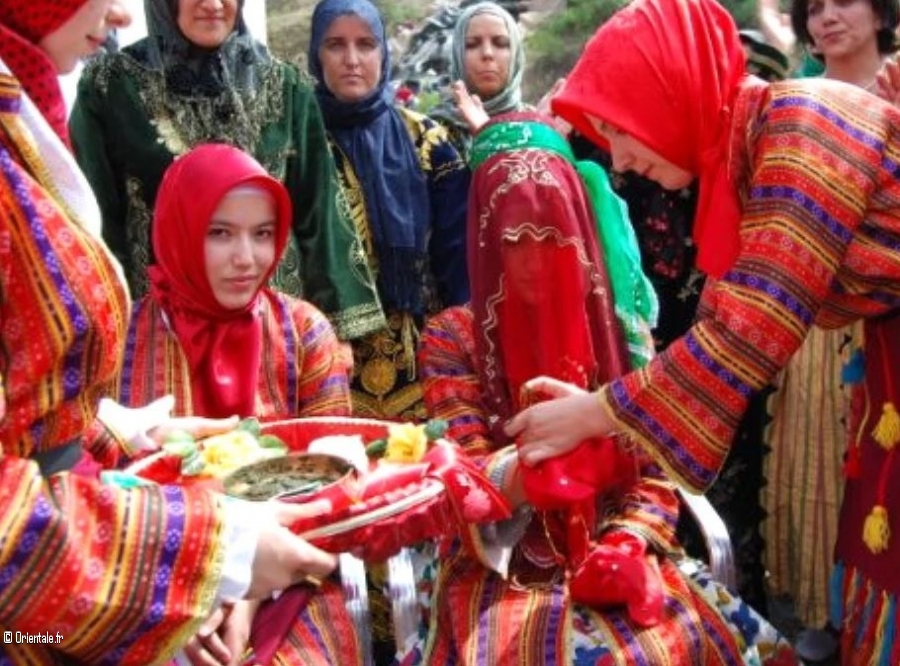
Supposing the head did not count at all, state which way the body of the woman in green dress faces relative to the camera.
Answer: toward the camera

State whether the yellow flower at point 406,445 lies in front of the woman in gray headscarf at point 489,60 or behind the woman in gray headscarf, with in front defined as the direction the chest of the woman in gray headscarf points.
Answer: in front

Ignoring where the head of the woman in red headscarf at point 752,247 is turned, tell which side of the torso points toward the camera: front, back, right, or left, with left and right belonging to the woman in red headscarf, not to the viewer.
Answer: left

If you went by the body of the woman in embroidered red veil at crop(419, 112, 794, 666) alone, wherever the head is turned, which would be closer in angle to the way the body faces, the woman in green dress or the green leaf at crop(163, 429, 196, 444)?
the green leaf

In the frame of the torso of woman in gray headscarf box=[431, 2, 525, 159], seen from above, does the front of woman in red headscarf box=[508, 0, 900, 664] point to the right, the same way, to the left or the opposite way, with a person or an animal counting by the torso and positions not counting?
to the right

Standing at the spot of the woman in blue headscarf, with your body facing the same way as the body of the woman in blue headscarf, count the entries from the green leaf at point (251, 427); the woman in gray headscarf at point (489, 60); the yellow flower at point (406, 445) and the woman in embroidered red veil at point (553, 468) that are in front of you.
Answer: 3

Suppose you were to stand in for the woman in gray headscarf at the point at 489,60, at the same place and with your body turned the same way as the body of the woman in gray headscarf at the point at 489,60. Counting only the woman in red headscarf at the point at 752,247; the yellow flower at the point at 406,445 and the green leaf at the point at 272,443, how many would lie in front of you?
3

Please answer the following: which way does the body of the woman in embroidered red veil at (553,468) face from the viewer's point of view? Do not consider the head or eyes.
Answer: toward the camera

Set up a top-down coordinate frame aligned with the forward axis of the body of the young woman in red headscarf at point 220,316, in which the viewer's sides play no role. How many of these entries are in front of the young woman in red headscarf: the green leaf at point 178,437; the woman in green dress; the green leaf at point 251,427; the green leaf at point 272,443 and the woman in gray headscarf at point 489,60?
3

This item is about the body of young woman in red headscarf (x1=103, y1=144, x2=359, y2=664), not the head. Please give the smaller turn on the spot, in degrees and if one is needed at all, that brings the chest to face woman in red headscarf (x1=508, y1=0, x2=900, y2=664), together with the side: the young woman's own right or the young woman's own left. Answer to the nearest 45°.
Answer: approximately 45° to the young woman's own left

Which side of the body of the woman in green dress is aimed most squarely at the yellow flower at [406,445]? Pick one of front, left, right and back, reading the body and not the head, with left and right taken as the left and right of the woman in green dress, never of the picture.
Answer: front
